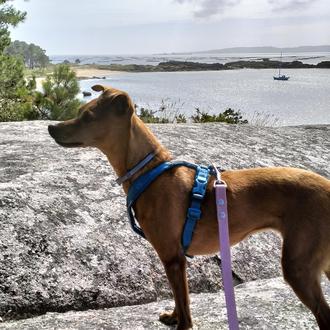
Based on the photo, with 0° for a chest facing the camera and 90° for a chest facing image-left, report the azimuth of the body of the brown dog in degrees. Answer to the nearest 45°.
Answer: approximately 90°

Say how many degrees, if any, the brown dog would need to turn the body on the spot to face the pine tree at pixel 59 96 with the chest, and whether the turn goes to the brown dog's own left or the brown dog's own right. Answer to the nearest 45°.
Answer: approximately 90° to the brown dog's own right

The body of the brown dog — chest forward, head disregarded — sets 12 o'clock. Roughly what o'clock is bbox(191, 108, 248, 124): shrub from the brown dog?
The shrub is roughly at 3 o'clock from the brown dog.

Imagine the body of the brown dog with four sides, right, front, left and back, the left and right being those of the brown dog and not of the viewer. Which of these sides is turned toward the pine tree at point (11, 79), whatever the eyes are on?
right

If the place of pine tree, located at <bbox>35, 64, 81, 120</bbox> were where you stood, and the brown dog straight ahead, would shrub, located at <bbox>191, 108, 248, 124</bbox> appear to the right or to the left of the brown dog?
left
